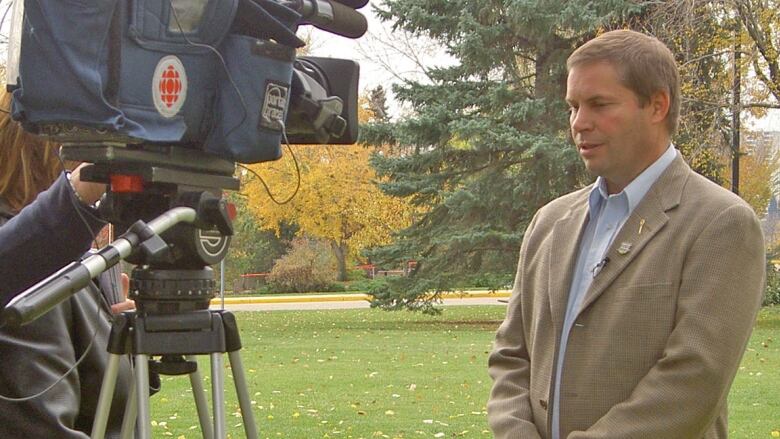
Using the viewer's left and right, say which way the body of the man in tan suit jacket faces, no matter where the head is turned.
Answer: facing the viewer and to the left of the viewer

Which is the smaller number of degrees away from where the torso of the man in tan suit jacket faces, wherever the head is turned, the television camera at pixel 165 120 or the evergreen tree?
the television camera

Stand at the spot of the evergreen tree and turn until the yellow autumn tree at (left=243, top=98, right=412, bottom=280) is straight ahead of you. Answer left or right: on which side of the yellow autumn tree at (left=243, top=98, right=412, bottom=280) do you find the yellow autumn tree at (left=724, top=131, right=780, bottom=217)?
right

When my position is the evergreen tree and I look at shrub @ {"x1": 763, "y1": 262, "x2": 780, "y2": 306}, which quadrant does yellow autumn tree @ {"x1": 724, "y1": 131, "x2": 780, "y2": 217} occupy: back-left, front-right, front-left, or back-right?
front-left

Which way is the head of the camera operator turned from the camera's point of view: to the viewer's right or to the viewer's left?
to the viewer's right

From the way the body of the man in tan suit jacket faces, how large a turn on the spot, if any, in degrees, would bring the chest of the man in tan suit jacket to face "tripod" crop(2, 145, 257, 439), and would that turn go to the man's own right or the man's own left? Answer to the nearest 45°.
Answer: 0° — they already face it

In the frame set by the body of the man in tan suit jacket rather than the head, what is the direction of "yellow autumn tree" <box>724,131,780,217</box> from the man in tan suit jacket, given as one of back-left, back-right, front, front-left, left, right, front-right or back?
back-right

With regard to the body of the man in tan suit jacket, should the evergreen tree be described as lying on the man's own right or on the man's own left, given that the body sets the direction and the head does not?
on the man's own right

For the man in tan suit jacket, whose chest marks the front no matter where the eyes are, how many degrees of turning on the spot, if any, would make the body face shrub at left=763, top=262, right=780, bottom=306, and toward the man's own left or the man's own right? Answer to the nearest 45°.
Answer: approximately 135° to the man's own right

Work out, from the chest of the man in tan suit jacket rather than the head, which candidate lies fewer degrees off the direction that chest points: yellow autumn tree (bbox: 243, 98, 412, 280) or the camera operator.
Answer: the camera operator

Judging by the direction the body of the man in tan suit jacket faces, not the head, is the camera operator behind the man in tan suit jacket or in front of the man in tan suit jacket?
in front

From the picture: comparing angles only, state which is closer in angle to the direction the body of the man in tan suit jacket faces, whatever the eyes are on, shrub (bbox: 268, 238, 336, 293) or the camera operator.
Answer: the camera operator

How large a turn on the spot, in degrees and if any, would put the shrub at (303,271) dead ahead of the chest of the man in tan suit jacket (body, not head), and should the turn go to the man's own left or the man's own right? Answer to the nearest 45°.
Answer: approximately 135° to the man's own right

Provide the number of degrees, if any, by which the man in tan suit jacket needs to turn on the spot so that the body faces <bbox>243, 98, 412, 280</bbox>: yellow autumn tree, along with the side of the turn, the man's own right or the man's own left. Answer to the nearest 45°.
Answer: approximately 135° to the man's own right
